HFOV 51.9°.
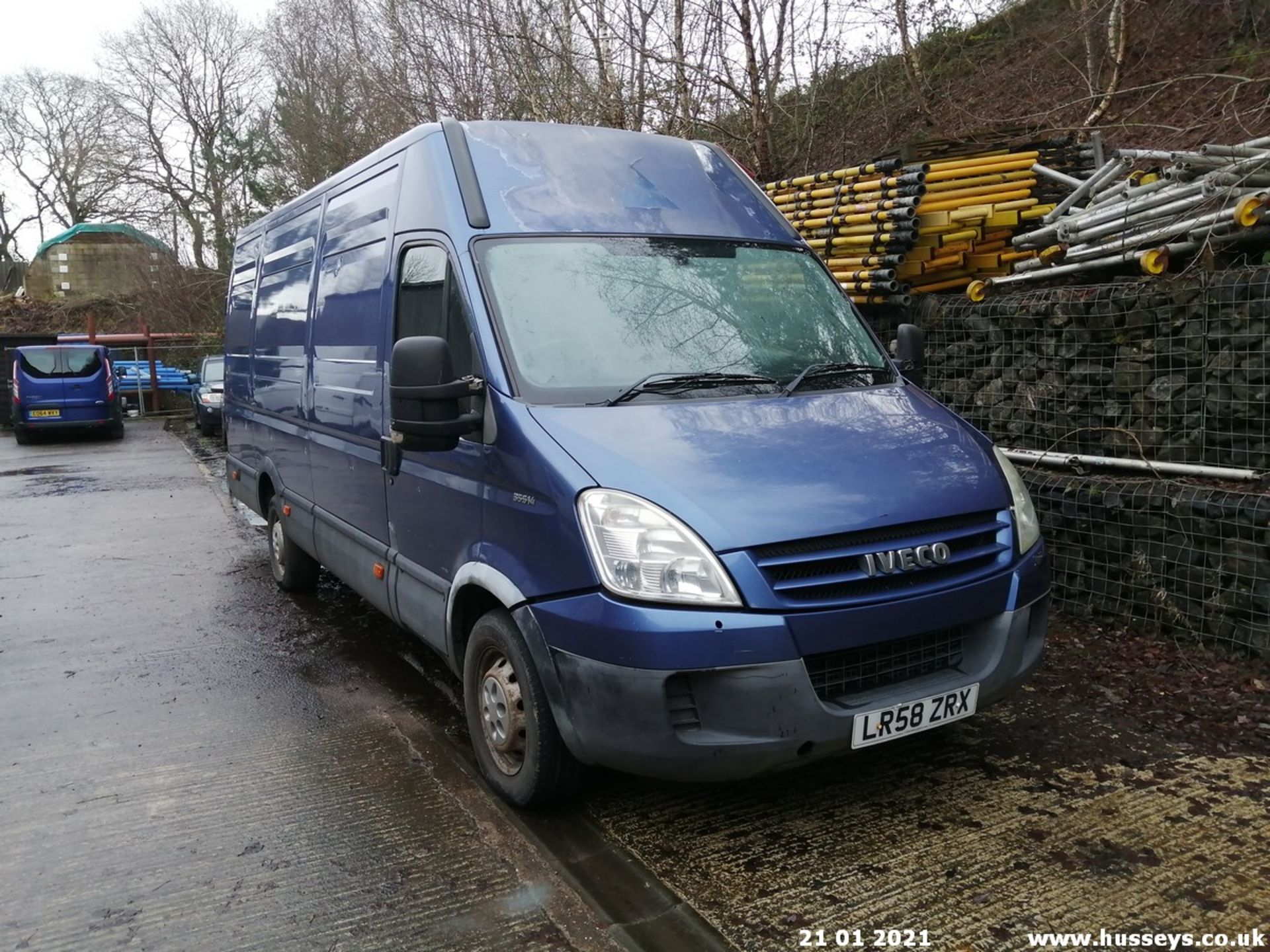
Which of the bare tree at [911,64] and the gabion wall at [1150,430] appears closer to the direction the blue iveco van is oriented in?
the gabion wall

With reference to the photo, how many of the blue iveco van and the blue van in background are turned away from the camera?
1

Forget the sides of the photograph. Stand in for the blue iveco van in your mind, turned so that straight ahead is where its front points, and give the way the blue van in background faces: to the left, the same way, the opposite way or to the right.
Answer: the opposite way

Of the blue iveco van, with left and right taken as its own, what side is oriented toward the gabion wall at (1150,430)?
left

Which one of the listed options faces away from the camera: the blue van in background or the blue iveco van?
the blue van in background

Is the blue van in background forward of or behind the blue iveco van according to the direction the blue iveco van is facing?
behind

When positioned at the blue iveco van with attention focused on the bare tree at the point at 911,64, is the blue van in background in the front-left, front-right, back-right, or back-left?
front-left

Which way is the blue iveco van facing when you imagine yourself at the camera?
facing the viewer and to the right of the viewer

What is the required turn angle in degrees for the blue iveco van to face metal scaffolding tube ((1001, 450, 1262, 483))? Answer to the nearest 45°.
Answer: approximately 90° to its left

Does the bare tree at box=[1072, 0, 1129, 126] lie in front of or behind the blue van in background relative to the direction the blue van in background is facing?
behind

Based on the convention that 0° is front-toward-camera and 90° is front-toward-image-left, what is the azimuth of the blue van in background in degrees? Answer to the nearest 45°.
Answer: approximately 180°
